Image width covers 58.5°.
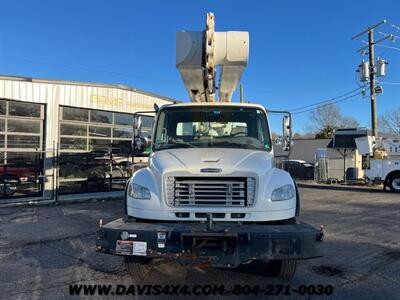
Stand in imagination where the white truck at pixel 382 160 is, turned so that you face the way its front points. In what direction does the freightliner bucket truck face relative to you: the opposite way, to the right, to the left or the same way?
to the right

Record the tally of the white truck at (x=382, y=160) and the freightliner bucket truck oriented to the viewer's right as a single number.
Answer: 1

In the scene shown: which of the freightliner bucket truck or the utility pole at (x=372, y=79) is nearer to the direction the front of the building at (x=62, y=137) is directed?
the freightliner bucket truck

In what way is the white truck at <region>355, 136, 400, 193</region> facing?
to the viewer's right

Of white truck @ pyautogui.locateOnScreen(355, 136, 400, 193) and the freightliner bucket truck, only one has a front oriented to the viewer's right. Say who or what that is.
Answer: the white truck

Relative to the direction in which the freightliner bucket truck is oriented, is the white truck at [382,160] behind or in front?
behind

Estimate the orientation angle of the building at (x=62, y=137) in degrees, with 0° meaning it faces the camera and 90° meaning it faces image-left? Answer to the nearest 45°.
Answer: approximately 315°

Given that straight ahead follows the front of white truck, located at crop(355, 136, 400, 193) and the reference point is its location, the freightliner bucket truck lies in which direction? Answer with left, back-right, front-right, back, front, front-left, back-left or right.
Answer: right
